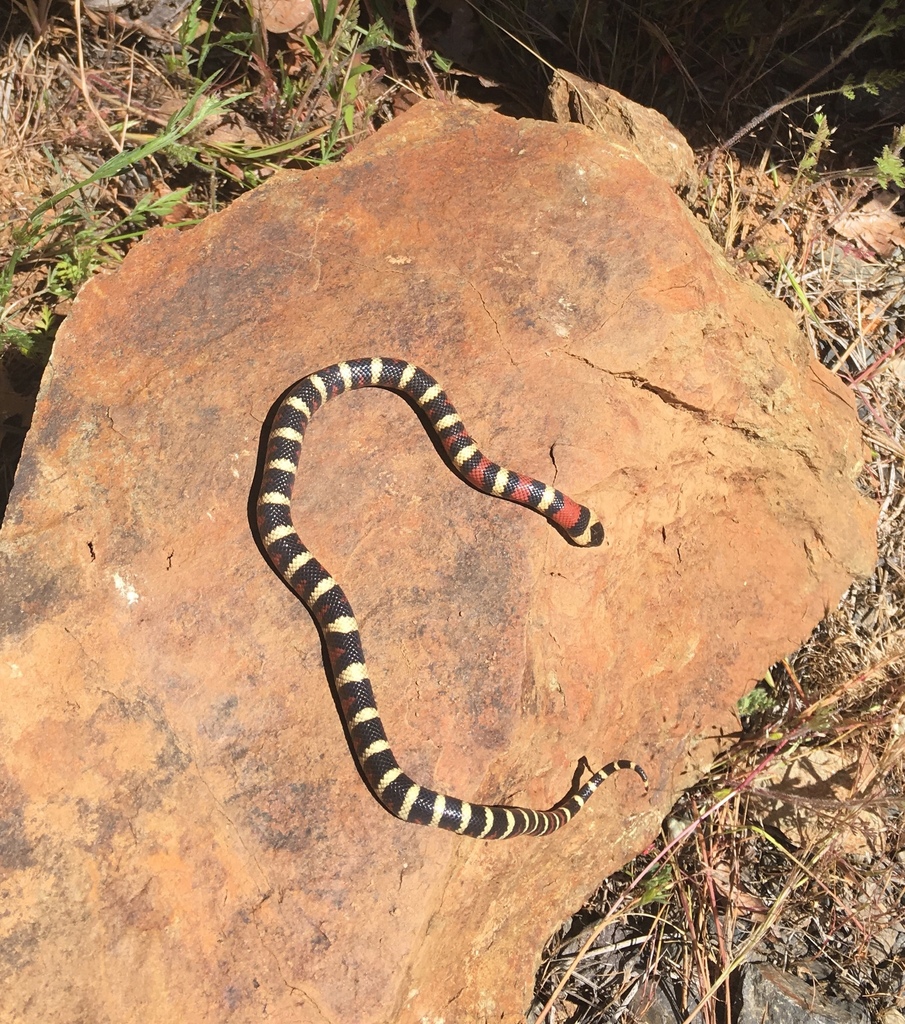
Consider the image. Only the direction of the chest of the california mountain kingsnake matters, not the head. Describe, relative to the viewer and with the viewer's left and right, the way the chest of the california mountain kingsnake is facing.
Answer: facing the viewer and to the right of the viewer
